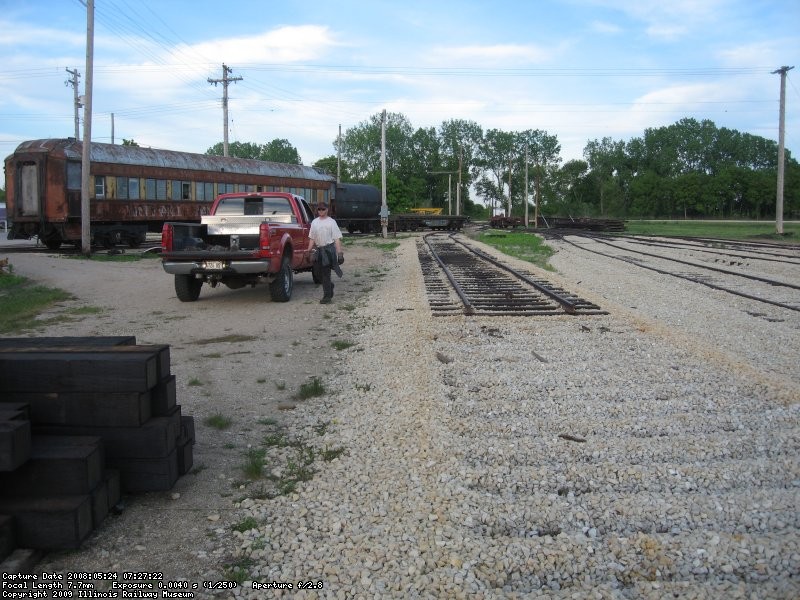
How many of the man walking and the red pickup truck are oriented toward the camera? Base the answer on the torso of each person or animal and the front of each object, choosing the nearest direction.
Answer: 1

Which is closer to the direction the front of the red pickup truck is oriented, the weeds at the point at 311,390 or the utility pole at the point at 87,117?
the utility pole

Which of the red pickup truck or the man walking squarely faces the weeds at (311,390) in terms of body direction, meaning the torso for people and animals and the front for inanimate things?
the man walking

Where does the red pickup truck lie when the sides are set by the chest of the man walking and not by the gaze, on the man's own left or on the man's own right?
on the man's own right

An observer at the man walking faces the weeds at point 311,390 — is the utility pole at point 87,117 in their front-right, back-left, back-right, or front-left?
back-right

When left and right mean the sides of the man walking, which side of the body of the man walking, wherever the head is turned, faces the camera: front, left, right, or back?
front

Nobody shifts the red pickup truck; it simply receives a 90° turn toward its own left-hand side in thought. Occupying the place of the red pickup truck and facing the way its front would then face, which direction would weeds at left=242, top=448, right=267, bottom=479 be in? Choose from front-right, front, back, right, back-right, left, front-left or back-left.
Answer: back-left

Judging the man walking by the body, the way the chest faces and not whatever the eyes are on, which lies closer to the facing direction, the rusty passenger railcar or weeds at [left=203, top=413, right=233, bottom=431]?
the weeds

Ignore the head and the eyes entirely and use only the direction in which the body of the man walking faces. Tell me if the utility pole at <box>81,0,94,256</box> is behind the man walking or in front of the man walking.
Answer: behind

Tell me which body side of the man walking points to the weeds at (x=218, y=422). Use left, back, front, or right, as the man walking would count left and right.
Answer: front

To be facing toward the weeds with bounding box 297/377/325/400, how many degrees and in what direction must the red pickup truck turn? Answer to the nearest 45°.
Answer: approximately 135° to its right

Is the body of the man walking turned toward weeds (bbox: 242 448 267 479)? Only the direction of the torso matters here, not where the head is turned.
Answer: yes

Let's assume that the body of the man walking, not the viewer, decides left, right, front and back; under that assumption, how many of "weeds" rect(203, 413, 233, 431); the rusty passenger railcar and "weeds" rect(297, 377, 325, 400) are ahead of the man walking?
2

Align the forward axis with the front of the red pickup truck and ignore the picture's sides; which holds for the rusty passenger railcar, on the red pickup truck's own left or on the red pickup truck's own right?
on the red pickup truck's own left

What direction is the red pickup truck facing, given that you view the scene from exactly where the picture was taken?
facing away from the viewer and to the right of the viewer

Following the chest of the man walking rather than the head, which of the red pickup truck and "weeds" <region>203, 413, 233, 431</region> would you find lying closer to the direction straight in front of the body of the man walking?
the weeds
